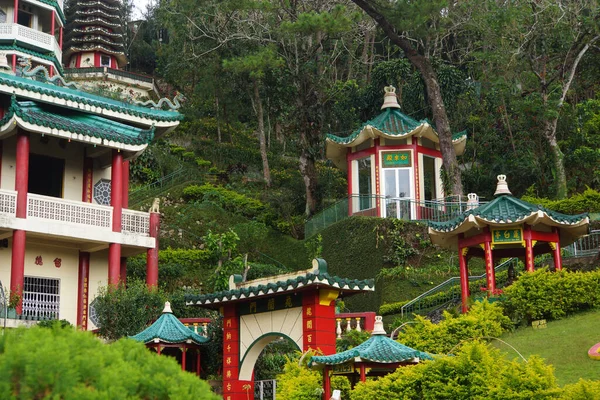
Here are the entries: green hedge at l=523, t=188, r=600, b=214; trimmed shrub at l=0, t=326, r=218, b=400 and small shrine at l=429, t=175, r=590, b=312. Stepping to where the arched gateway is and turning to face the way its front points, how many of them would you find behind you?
2

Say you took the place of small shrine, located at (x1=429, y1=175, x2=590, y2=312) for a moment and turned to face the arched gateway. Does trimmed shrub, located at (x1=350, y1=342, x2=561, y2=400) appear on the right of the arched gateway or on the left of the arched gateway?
left

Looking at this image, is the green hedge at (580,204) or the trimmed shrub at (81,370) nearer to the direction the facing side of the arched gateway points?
the trimmed shrub

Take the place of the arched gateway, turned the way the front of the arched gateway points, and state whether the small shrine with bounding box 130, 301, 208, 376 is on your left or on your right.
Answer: on your right

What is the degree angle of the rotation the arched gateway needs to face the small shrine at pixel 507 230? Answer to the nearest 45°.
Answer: approximately 180°

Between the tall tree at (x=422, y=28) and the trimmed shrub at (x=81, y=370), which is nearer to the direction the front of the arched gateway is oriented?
the trimmed shrub

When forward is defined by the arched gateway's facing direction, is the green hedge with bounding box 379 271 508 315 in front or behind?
behind

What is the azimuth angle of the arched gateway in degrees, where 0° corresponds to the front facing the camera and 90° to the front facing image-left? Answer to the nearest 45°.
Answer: approximately 45°

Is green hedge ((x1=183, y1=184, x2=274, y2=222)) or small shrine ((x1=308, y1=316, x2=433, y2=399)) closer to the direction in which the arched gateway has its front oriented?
the small shrine

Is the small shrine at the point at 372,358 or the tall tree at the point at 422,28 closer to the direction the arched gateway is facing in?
the small shrine

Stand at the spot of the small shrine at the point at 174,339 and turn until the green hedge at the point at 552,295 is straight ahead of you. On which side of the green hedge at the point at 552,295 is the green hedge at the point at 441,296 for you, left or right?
left

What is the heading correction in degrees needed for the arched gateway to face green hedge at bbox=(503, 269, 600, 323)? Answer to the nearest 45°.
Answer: approximately 135° to its left

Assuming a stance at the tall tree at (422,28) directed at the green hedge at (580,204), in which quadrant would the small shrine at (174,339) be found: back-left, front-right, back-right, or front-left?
back-right

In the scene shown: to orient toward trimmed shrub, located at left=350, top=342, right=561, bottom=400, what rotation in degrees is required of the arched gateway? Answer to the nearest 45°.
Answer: approximately 90° to its left
